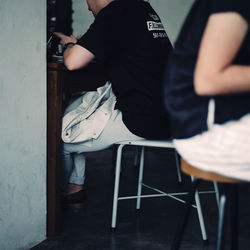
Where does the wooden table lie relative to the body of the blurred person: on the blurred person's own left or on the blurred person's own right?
on the blurred person's own left

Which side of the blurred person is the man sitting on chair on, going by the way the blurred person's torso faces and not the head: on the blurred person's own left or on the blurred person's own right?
on the blurred person's own left
